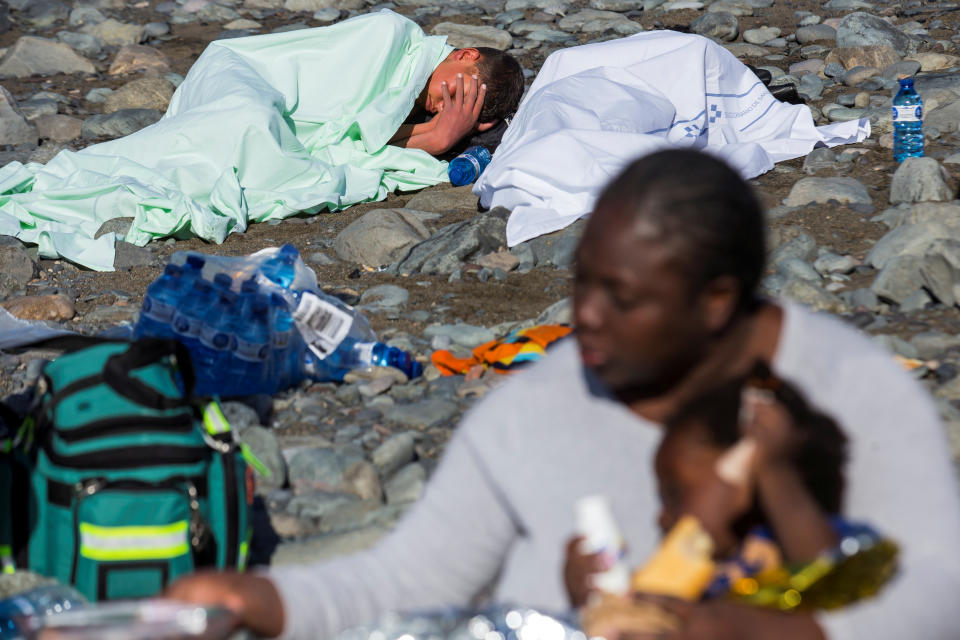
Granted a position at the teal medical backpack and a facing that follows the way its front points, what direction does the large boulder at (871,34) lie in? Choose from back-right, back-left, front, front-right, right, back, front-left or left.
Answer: back-left

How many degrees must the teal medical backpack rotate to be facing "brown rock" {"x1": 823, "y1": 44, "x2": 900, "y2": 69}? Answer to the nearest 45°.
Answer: approximately 135° to its left

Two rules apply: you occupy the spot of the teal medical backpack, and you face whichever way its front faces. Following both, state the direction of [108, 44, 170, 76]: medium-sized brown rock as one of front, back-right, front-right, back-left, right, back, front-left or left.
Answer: back

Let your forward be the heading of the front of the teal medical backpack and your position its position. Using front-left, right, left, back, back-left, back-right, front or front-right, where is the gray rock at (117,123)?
back

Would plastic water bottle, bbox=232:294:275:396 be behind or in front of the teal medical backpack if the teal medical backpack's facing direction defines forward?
behind

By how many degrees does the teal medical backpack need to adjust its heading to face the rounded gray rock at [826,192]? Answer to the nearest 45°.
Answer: approximately 135° to its left

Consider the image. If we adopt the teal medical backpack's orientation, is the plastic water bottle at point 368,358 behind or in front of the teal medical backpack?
behind

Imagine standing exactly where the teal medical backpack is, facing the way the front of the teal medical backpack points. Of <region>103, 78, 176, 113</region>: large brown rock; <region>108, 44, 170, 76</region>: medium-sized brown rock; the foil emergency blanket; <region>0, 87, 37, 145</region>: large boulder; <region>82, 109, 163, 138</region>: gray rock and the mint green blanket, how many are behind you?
5

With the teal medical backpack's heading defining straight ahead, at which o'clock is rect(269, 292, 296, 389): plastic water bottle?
The plastic water bottle is roughly at 7 o'clock from the teal medical backpack.

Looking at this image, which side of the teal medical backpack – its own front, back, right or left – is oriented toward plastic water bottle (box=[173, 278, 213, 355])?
back

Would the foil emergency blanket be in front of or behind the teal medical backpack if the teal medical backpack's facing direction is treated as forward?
in front

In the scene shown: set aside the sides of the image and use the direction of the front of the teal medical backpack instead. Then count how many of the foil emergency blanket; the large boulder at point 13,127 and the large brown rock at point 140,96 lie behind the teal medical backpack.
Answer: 2

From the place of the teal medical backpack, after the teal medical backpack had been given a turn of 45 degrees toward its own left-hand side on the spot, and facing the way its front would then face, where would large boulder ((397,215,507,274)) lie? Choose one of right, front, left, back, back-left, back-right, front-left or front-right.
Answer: left

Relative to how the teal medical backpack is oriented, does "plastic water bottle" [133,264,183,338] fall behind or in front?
behind

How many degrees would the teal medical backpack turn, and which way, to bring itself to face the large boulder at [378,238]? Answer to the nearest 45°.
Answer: approximately 135° to its left

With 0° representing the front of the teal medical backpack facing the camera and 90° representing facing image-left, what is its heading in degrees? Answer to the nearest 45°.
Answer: approximately 0°

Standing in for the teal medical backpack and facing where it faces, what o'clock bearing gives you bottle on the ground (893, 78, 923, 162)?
The bottle on the ground is roughly at 8 o'clock from the teal medical backpack.

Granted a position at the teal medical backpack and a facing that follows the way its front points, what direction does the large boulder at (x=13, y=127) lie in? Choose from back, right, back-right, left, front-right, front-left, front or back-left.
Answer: back
